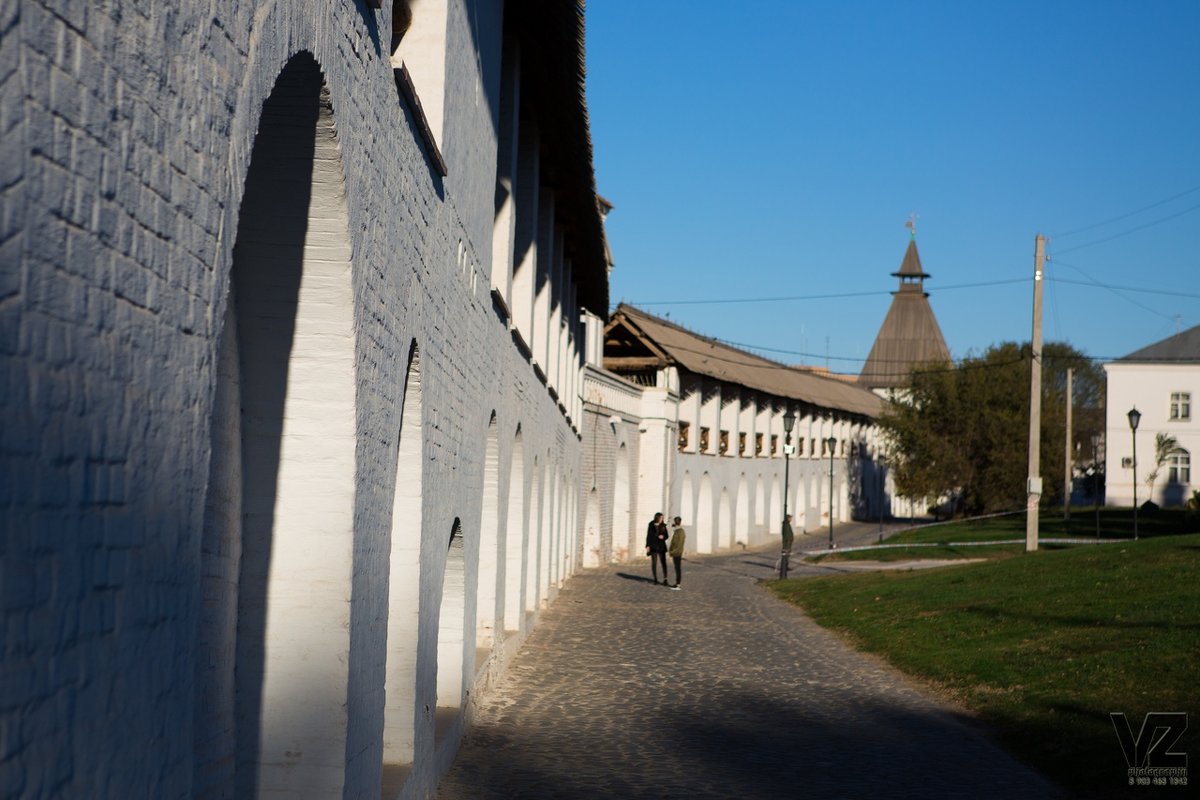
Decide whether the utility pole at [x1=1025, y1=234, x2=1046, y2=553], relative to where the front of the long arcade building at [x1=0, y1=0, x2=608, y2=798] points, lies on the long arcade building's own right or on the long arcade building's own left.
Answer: on the long arcade building's own left

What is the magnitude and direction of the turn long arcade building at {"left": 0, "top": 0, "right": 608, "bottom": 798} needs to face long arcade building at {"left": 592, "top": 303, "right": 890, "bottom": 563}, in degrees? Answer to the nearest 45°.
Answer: approximately 90° to its left

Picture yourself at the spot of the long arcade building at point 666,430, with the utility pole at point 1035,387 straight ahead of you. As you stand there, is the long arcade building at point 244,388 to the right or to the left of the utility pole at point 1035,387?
right

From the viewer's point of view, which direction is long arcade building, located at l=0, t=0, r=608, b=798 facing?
to the viewer's right
